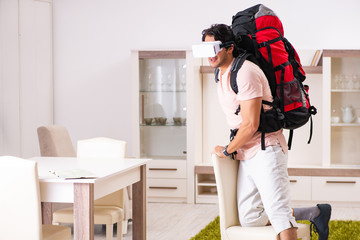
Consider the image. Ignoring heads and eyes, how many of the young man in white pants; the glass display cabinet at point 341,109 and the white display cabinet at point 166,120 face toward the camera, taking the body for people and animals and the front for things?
2

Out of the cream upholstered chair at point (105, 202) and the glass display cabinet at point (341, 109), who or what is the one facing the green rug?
the glass display cabinet

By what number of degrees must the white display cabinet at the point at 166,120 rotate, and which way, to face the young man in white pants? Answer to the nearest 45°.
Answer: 0° — it already faces them

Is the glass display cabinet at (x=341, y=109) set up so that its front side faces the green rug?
yes

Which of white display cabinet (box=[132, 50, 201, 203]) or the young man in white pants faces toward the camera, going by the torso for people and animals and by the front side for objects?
the white display cabinet

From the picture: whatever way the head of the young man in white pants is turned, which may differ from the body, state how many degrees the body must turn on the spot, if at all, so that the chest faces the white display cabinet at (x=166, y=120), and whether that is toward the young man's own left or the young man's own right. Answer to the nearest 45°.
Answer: approximately 90° to the young man's own right

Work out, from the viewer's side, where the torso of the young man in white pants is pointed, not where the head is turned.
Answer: to the viewer's left

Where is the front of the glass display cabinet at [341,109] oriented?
toward the camera

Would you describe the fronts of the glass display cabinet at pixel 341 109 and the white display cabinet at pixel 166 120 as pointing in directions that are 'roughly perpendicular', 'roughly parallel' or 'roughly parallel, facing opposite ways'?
roughly parallel

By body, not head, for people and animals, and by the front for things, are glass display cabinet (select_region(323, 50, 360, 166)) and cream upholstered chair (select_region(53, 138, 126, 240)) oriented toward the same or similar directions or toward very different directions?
same or similar directions

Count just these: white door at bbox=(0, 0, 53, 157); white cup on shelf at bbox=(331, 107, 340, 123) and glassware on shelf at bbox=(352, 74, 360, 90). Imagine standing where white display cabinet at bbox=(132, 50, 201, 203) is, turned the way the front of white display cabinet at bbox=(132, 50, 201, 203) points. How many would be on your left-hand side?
2

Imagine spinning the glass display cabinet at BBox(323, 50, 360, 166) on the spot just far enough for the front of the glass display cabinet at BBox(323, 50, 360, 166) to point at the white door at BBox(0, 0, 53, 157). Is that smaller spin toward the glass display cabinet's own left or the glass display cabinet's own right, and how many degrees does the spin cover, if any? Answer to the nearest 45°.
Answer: approximately 90° to the glass display cabinet's own right

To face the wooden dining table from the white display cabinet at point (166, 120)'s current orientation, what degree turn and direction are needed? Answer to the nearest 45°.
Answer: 0° — it already faces it

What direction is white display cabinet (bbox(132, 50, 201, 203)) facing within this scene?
toward the camera

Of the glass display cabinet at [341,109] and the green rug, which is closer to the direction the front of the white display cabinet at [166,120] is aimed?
the green rug

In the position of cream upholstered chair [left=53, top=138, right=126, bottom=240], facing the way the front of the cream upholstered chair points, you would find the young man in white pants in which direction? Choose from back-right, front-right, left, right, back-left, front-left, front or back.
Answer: left
